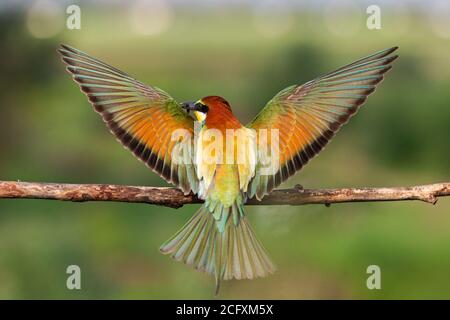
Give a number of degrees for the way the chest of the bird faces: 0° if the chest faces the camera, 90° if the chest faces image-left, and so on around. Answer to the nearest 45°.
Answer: approximately 180°
